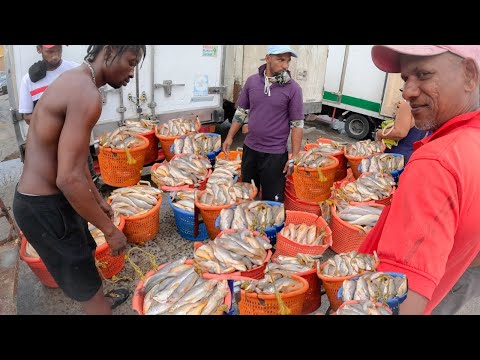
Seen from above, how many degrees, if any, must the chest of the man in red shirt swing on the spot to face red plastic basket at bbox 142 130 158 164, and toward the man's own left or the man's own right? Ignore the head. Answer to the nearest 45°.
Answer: approximately 45° to the man's own right

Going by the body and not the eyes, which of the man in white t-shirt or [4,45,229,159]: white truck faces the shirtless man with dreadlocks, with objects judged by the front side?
the man in white t-shirt

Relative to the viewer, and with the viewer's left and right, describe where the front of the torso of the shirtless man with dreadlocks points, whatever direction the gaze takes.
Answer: facing to the right of the viewer

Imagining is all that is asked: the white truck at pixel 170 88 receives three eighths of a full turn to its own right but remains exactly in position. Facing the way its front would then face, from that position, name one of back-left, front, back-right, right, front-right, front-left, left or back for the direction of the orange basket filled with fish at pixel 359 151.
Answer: front

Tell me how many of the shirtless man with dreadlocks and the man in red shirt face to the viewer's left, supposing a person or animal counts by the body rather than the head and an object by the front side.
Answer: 1

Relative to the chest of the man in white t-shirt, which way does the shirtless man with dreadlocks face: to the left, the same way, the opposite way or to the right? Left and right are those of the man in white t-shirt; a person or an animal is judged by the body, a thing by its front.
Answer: to the left

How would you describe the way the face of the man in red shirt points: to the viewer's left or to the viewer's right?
to the viewer's left

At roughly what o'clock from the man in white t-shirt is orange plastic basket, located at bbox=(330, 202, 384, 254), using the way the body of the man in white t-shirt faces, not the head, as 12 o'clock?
The orange plastic basket is roughly at 10 o'clock from the man in white t-shirt.

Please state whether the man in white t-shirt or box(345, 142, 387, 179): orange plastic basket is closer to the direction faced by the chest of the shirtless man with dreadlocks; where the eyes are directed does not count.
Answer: the orange plastic basket
